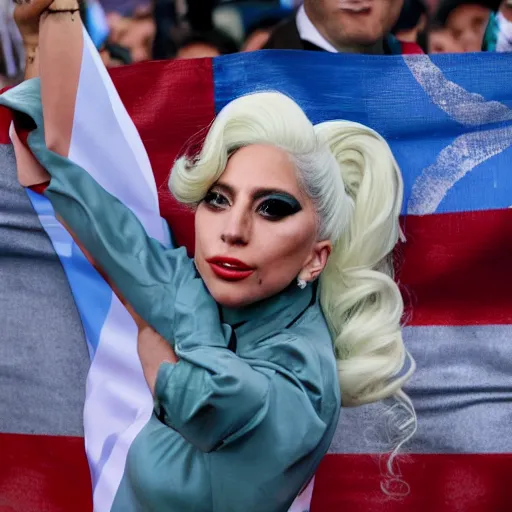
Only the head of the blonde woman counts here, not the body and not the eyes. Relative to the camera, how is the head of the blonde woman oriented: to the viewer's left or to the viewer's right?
to the viewer's left

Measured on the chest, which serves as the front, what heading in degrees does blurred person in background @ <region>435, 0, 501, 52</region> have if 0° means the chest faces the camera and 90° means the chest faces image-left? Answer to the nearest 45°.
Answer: approximately 0°
